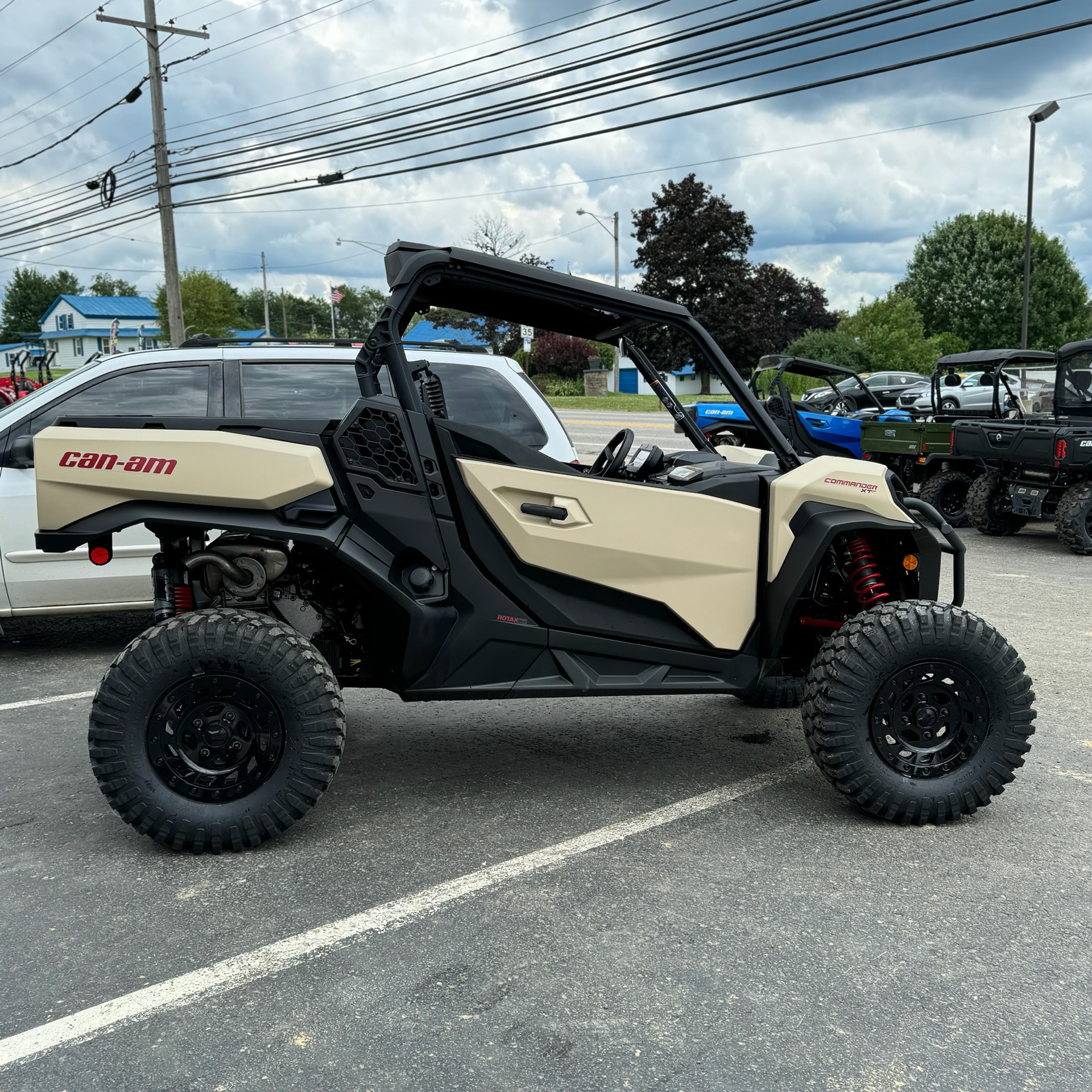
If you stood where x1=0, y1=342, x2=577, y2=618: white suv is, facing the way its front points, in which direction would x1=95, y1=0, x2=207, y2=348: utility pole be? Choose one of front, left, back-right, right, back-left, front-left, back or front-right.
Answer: right

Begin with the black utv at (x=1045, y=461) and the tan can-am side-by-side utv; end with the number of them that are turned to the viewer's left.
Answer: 0

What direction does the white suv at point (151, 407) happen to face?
to the viewer's left

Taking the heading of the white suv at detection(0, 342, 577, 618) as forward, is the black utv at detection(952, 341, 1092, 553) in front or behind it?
behind

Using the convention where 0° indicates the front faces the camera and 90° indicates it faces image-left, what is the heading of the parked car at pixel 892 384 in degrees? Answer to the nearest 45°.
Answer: approximately 45°

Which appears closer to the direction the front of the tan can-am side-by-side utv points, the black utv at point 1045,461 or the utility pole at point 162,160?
the black utv

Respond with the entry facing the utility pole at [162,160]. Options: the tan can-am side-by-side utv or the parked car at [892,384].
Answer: the parked car

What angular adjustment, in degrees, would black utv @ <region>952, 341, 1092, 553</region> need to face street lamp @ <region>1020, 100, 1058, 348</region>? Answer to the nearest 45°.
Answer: approximately 45° to its left

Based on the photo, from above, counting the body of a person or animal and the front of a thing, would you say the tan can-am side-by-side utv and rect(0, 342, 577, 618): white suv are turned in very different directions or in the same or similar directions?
very different directions

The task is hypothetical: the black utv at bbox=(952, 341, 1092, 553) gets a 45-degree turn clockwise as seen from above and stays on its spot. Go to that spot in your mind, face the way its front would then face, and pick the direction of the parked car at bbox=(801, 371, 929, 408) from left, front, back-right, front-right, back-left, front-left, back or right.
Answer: left

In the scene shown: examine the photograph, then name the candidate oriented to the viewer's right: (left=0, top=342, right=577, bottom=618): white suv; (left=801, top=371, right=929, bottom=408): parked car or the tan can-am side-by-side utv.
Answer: the tan can-am side-by-side utv

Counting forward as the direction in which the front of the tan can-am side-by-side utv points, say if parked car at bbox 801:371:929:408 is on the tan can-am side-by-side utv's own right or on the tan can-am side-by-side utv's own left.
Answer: on the tan can-am side-by-side utv's own left

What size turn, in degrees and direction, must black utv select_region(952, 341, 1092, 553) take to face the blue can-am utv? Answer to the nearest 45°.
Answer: approximately 135° to its left

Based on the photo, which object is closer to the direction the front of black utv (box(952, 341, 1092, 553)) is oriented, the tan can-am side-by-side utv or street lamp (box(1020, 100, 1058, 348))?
the street lamp

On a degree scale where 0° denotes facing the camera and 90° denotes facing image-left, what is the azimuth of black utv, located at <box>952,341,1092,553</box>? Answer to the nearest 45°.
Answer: approximately 225°

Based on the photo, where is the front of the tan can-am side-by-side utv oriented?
to the viewer's right
